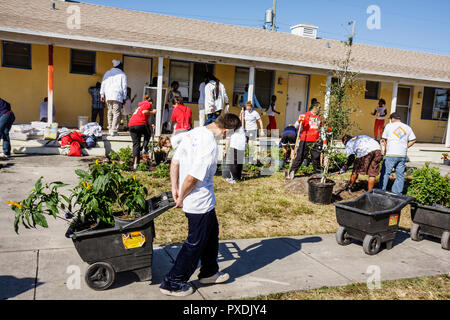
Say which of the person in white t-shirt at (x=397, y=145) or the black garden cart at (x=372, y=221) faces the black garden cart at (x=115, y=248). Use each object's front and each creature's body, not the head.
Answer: the black garden cart at (x=372, y=221)

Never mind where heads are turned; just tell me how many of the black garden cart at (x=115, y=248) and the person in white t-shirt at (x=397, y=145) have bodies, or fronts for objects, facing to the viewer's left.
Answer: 1

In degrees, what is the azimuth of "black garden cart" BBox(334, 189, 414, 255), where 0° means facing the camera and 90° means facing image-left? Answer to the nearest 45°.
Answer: approximately 45°

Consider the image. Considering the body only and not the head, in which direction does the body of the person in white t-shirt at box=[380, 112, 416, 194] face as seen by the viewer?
away from the camera

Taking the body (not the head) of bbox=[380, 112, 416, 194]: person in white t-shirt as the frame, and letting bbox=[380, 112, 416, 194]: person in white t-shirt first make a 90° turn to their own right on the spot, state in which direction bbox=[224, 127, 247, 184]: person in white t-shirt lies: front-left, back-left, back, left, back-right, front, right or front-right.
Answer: back

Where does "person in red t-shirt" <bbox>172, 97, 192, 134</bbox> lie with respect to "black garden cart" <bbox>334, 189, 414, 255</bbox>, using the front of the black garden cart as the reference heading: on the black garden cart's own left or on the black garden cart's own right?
on the black garden cart's own right

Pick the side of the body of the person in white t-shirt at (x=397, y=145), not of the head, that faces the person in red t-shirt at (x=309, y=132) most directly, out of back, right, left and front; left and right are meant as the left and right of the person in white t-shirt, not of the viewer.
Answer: left

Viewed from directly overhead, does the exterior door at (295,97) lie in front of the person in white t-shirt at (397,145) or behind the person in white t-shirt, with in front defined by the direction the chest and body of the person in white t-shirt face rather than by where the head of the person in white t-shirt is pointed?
in front

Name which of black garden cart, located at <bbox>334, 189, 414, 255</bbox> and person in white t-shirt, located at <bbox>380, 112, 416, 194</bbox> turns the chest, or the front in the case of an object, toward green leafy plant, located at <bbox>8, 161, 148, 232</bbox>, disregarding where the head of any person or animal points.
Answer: the black garden cart

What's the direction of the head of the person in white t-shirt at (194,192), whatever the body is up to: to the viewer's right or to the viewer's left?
to the viewer's right
